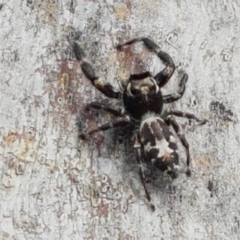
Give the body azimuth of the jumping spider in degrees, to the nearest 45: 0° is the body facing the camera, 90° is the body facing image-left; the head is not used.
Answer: approximately 180°
